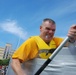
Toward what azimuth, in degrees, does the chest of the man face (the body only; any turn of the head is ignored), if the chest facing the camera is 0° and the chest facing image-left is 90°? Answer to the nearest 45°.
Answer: approximately 315°
